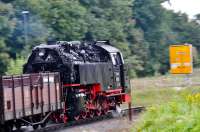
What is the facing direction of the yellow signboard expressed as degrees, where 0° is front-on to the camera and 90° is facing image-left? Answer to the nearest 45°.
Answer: approximately 0°
